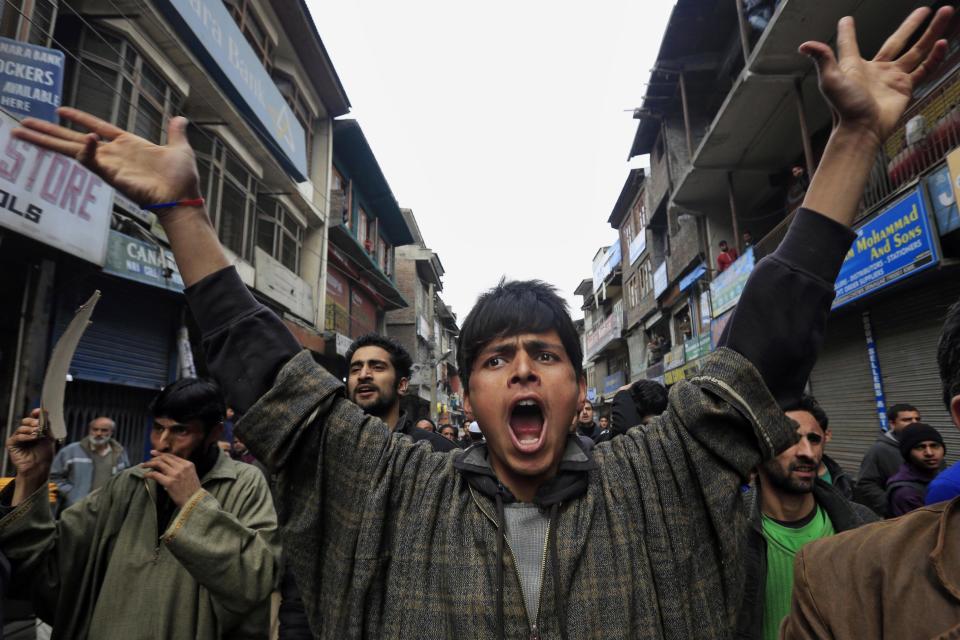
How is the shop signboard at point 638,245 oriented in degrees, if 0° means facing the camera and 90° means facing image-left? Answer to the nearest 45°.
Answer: approximately 45°

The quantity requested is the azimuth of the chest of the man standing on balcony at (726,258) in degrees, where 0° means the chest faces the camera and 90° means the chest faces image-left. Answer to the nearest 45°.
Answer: approximately 45°

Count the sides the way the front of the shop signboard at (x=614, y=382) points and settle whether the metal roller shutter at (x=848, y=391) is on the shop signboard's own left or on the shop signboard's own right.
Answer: on the shop signboard's own left

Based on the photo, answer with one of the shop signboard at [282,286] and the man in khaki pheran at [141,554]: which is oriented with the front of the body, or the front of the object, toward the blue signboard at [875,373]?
the shop signboard

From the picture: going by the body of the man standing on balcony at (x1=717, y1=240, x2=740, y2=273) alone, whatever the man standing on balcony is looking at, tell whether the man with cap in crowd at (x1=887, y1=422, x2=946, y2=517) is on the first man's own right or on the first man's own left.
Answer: on the first man's own left

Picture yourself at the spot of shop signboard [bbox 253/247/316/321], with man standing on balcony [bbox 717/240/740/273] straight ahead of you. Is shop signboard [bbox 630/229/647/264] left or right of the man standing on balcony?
left

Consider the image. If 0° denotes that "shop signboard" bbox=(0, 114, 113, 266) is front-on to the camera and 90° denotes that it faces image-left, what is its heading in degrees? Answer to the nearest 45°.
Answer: approximately 315°

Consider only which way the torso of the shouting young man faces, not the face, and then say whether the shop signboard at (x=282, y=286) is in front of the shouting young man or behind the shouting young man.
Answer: behind

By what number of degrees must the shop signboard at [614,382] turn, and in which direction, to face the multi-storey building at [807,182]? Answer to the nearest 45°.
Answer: approximately 45° to its left
